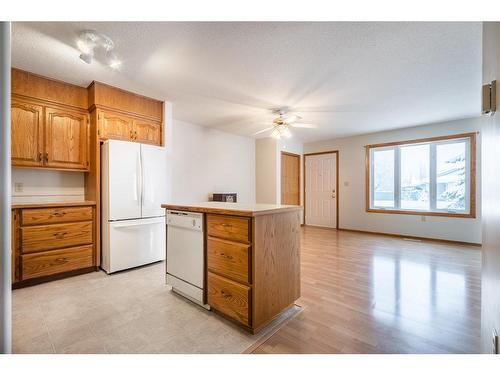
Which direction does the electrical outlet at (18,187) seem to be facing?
toward the camera

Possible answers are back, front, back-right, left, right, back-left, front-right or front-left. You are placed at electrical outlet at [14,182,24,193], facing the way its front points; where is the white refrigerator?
front-left

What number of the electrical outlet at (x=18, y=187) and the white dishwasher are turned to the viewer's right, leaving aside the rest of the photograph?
0

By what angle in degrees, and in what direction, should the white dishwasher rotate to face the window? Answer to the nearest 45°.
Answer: approximately 135° to its left

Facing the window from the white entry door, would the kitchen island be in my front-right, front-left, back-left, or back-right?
front-right

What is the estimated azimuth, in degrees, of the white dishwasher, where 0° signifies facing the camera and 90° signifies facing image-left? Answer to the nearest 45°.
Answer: approximately 45°

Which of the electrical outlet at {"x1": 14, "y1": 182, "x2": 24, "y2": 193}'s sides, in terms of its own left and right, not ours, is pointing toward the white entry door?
left

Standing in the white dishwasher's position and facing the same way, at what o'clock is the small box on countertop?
The small box on countertop is roughly at 5 o'clock from the white dishwasher.

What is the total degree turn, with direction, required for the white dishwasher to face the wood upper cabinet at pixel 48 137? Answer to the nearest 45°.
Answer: approximately 90° to its right
